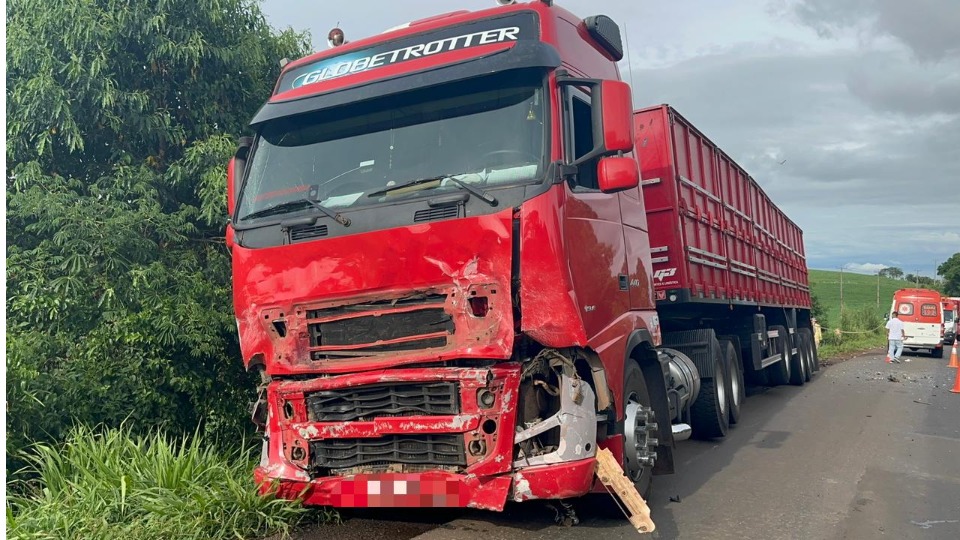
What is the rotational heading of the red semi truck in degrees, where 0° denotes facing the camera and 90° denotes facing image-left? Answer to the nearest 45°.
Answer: approximately 45°

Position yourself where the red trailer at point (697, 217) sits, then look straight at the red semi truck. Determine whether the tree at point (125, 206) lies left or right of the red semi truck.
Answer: right

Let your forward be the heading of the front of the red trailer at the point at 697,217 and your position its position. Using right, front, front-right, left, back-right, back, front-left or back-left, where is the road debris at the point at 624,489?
front-left

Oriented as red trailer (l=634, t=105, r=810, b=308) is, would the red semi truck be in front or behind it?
in front

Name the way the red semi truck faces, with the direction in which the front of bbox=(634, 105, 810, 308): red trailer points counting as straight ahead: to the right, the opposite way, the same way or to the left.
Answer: the same way

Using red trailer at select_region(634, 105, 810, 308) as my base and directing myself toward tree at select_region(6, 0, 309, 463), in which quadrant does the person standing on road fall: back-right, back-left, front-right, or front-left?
back-right

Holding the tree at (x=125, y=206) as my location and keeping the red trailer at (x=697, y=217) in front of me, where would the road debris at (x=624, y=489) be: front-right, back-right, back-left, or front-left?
front-right

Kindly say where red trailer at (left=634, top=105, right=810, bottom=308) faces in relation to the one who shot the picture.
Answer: facing the viewer and to the left of the viewer

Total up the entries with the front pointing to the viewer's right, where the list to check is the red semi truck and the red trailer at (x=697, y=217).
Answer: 0

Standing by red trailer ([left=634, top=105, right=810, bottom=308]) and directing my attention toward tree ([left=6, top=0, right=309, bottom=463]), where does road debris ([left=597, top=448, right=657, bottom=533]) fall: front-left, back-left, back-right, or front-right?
front-left

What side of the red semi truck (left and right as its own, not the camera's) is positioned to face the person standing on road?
back

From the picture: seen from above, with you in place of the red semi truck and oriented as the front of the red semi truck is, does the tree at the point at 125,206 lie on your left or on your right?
on your right
